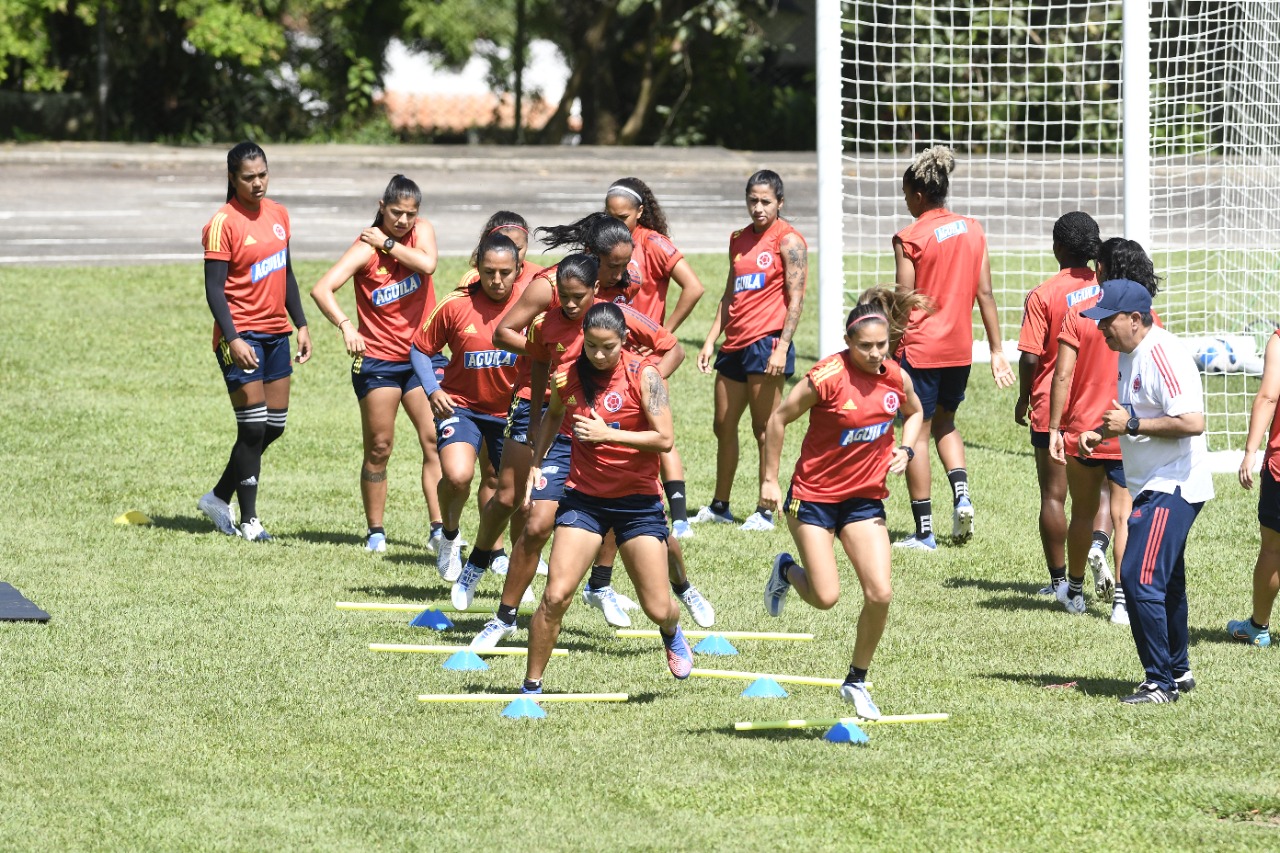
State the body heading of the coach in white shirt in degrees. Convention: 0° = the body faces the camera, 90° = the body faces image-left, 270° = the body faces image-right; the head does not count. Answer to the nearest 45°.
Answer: approximately 90°

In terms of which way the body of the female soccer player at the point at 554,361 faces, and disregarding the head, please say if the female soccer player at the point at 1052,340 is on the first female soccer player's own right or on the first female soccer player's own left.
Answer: on the first female soccer player's own left

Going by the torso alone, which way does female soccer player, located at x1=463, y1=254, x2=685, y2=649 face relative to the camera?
toward the camera

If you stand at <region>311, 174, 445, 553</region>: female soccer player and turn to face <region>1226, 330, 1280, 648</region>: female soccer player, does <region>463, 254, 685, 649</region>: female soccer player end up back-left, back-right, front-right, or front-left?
front-right

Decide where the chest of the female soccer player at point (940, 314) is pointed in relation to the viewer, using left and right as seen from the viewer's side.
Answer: facing away from the viewer and to the left of the viewer

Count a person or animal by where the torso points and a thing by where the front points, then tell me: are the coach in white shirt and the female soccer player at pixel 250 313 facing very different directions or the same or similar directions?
very different directions

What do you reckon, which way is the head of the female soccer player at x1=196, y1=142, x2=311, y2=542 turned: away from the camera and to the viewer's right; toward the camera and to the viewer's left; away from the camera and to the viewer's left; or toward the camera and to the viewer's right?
toward the camera and to the viewer's right

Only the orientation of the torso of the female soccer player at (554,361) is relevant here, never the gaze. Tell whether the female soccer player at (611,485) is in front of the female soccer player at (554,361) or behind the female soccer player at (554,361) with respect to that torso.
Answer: in front

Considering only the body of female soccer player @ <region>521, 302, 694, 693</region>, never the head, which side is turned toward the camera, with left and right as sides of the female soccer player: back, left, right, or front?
front
